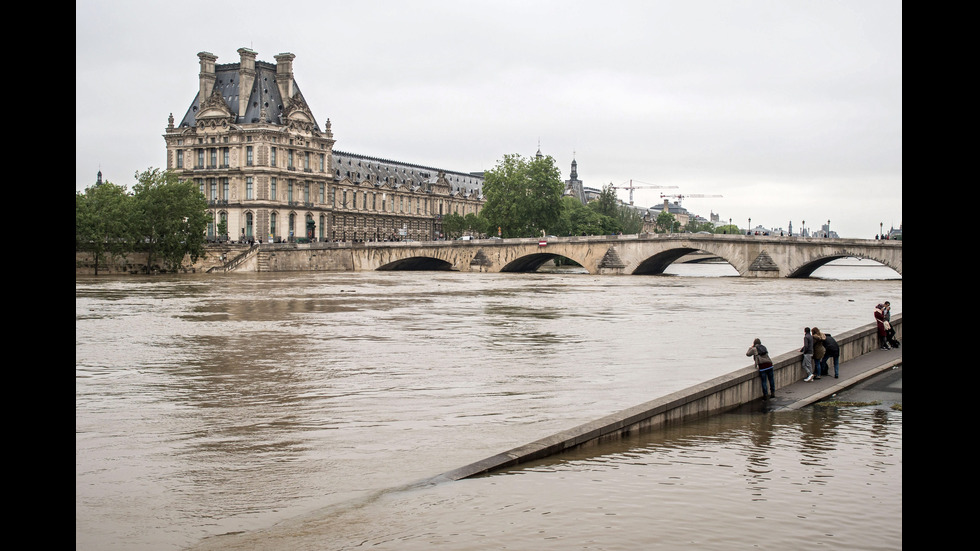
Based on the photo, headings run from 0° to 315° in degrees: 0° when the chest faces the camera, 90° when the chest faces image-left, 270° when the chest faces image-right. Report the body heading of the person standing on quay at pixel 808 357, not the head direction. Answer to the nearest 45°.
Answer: approximately 90°

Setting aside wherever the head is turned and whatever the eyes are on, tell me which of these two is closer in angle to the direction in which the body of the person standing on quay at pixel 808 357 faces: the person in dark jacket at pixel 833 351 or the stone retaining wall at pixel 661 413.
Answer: the stone retaining wall

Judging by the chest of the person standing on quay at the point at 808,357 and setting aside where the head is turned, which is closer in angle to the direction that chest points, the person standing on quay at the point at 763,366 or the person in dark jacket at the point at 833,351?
the person standing on quay

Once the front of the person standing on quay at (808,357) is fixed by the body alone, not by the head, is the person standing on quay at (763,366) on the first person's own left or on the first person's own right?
on the first person's own left

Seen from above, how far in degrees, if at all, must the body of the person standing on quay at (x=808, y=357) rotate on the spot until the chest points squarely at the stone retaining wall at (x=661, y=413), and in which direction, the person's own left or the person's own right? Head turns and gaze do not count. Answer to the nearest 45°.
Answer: approximately 90° to the person's own left

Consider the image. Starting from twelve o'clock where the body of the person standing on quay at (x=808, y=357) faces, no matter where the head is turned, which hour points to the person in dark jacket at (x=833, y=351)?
The person in dark jacket is roughly at 5 o'clock from the person standing on quay.
